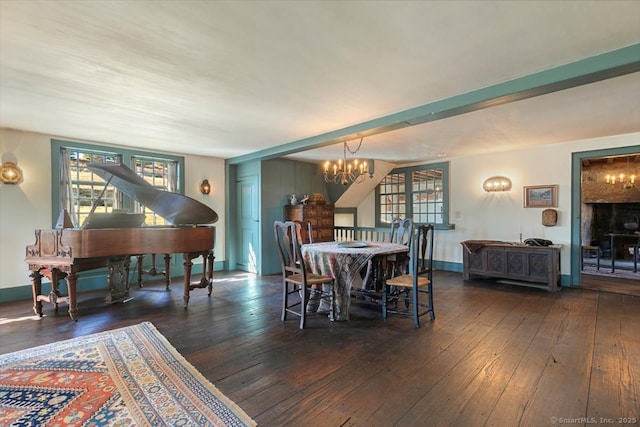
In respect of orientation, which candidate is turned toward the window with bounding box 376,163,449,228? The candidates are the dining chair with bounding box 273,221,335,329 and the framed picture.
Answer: the dining chair

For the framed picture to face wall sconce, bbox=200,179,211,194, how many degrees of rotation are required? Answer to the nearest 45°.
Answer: approximately 45° to its right

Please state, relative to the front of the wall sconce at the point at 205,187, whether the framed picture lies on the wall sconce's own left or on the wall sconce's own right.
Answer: on the wall sconce's own left

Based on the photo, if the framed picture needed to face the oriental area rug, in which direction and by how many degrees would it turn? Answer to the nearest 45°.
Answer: approximately 45° to its right

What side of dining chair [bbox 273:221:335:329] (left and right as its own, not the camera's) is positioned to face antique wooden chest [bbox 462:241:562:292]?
front

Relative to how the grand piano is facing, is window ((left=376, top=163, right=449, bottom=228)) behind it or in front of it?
behind

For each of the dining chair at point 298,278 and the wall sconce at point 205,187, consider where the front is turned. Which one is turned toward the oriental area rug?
the wall sconce

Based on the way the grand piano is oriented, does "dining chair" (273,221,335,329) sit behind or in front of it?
behind

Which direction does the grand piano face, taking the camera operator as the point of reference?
facing to the left of the viewer

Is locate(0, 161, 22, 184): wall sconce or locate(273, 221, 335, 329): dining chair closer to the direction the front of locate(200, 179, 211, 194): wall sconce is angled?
the dining chair
